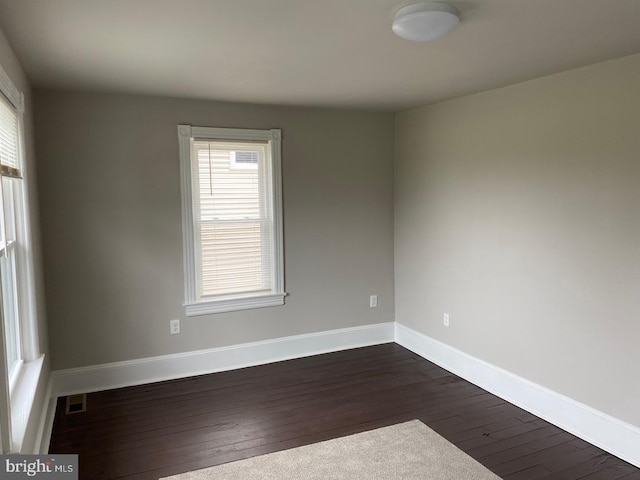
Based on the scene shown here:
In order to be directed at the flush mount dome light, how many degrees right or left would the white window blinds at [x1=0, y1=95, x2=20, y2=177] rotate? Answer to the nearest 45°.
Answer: approximately 45° to its right

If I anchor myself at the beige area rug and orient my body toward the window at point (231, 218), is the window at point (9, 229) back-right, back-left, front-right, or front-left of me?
front-left

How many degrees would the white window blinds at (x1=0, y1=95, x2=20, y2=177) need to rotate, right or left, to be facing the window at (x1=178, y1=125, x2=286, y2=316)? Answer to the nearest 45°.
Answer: approximately 45° to its left

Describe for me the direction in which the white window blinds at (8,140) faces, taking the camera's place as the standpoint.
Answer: facing to the right of the viewer
